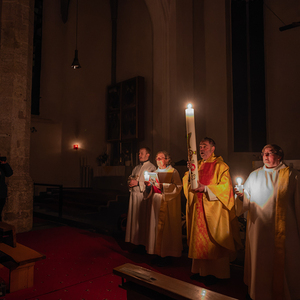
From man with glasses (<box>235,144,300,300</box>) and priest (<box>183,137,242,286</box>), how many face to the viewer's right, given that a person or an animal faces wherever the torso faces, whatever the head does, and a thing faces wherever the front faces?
0

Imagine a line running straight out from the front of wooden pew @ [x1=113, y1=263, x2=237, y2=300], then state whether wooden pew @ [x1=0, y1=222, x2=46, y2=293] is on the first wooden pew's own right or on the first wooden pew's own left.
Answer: on the first wooden pew's own left

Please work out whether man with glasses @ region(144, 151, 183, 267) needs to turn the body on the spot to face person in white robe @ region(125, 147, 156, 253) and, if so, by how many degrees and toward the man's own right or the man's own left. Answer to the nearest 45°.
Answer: approximately 90° to the man's own right

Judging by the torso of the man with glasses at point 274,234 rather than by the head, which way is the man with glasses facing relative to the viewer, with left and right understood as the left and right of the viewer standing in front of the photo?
facing the viewer and to the left of the viewer

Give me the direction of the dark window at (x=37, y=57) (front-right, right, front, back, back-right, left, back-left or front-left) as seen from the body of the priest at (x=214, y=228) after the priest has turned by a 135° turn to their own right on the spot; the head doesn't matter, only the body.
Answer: front-left

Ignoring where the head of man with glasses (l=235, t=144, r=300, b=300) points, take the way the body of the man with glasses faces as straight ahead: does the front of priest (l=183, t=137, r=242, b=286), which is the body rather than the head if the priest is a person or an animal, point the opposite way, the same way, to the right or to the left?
the same way

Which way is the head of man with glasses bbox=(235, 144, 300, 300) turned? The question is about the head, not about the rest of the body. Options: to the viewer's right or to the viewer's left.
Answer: to the viewer's left

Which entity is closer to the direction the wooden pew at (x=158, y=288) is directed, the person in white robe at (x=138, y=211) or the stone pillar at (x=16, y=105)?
the person in white robe

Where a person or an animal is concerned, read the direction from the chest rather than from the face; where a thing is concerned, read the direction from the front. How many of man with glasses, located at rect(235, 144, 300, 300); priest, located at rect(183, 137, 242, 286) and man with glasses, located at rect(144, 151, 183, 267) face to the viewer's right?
0

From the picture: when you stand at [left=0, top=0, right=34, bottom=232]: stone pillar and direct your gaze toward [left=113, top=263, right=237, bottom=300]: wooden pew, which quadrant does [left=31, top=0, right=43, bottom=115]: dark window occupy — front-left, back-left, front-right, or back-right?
back-left

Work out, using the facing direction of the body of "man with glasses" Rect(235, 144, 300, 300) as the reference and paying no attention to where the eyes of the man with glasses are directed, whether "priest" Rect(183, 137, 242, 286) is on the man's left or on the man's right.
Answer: on the man's right

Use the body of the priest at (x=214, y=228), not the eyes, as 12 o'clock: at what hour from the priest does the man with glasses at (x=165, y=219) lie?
The man with glasses is roughly at 3 o'clock from the priest.

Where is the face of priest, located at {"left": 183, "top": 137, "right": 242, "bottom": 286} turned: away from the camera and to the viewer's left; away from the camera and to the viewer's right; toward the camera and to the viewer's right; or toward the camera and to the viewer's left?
toward the camera and to the viewer's left

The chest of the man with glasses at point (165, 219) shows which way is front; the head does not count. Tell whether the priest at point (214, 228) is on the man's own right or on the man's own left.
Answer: on the man's own left

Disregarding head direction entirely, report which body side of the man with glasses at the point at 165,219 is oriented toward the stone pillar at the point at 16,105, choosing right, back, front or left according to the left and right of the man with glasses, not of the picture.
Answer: right
